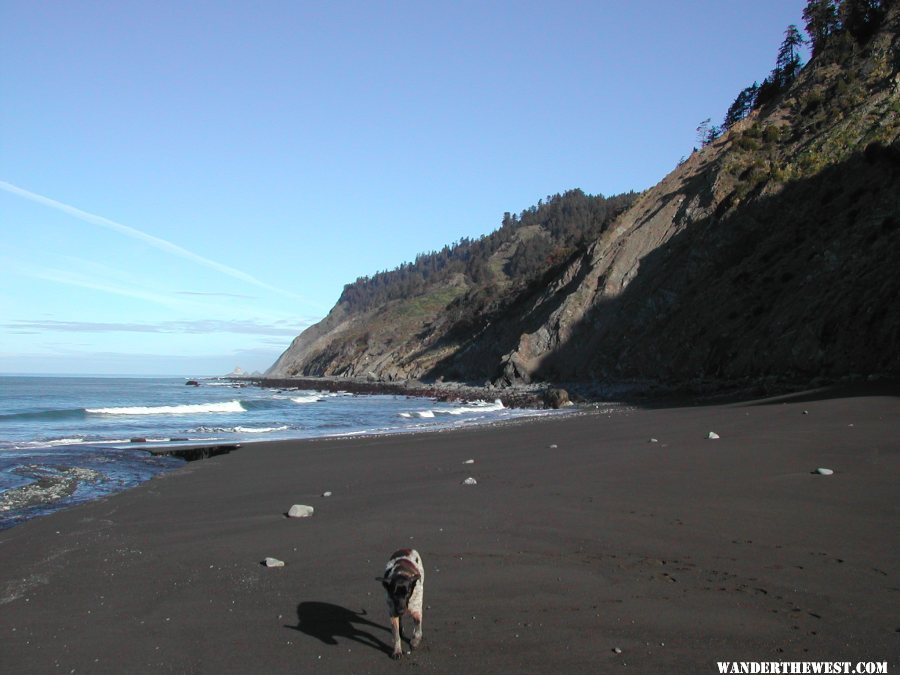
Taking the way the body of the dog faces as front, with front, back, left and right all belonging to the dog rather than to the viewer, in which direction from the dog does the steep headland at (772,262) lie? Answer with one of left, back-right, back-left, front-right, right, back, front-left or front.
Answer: back-left

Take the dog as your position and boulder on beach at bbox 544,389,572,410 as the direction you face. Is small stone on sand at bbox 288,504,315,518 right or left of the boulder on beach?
left

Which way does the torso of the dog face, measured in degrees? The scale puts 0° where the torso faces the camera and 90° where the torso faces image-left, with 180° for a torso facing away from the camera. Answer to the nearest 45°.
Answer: approximately 0°

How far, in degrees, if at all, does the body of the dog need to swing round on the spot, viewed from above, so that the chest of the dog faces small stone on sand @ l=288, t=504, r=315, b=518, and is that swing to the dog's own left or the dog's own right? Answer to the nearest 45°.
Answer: approximately 180°

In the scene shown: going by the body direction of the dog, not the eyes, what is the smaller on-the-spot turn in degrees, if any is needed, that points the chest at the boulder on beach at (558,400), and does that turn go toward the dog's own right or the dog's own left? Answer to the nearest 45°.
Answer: approximately 180°
